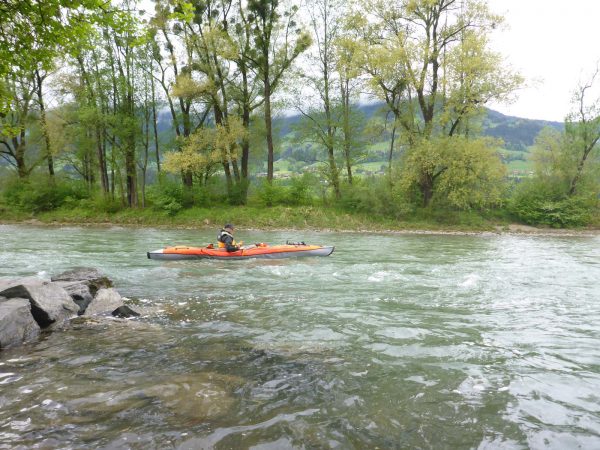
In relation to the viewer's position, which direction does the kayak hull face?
facing to the right of the viewer

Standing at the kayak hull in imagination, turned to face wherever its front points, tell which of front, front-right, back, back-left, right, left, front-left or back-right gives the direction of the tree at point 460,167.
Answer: front-left

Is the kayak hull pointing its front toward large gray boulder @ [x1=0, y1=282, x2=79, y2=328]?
no

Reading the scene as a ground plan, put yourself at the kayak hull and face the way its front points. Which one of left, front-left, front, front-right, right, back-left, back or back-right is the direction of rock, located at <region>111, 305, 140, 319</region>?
right

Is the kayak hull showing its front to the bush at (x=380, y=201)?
no

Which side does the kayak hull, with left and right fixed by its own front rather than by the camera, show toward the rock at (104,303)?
right

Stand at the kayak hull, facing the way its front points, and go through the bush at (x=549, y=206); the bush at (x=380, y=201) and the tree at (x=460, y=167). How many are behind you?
0

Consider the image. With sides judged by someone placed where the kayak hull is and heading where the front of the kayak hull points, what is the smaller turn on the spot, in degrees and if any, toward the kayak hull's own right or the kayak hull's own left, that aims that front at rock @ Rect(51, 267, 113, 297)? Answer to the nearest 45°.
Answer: approximately 135° to the kayak hull's own right

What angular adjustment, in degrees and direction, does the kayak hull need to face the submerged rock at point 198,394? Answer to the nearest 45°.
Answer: approximately 90° to its right

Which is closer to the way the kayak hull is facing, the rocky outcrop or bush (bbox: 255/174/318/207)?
the bush

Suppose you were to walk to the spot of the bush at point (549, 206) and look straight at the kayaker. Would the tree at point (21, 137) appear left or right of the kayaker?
right

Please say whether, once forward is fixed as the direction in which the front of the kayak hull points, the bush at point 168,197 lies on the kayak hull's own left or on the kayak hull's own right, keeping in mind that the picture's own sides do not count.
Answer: on the kayak hull's own left

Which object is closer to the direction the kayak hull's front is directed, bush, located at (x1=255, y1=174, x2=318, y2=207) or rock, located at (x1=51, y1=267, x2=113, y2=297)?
the bush

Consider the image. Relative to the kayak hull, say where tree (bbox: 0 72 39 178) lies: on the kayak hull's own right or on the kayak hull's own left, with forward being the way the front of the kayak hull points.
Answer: on the kayak hull's own left

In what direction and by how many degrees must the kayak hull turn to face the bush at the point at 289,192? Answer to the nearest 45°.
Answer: approximately 90° to its left

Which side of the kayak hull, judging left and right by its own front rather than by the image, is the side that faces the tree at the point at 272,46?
left

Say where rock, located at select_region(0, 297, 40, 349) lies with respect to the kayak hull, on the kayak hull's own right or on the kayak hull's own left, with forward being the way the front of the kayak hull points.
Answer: on the kayak hull's own right
